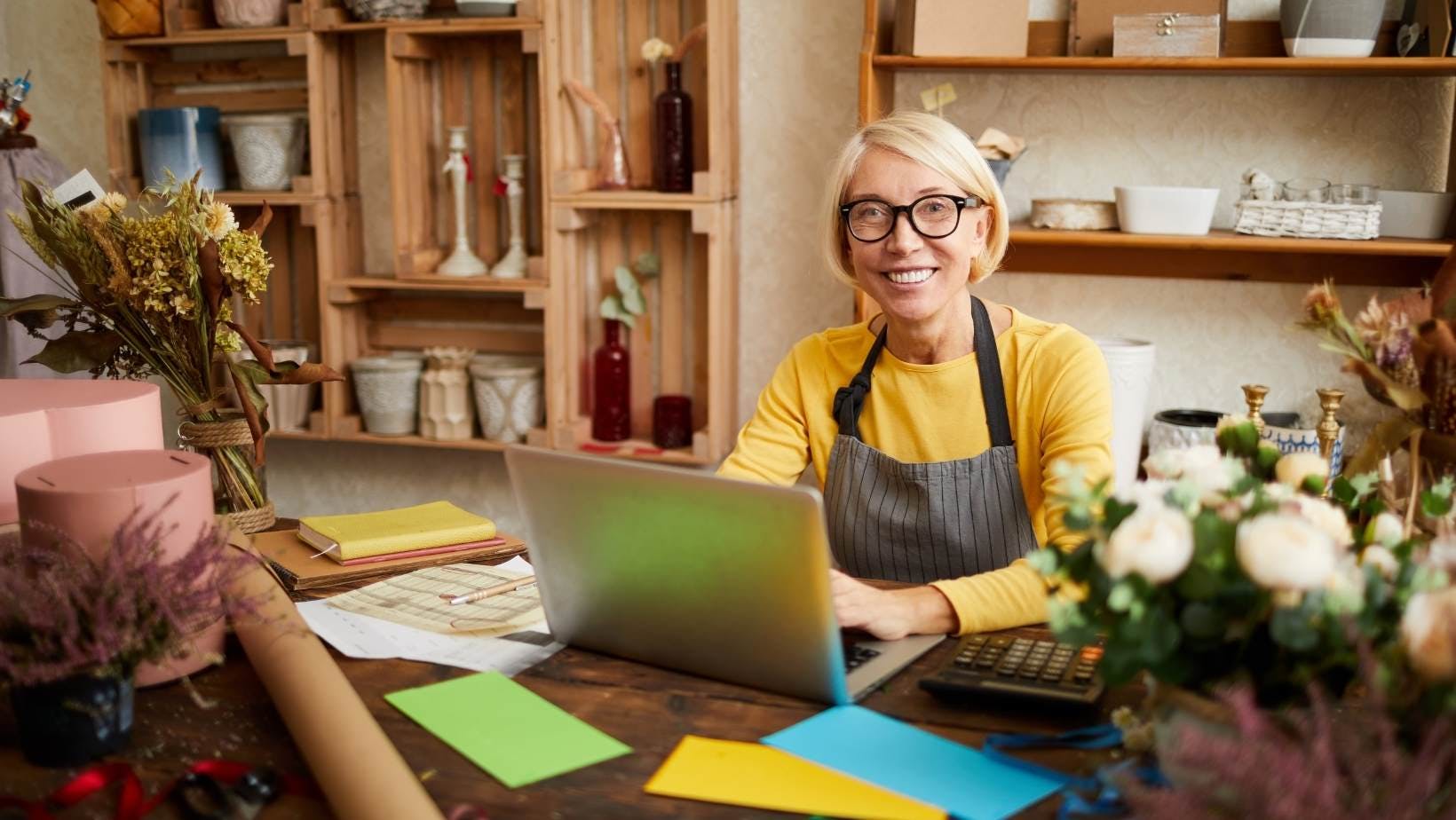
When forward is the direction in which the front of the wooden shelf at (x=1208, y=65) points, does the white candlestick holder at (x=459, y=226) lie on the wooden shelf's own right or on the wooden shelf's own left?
on the wooden shelf's own right

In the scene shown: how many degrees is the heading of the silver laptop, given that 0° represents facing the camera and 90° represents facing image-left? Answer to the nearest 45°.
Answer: approximately 225°

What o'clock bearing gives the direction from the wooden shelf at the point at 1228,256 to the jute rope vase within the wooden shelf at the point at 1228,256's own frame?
The jute rope vase is roughly at 1 o'clock from the wooden shelf.

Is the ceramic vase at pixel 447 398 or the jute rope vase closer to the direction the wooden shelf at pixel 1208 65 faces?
the jute rope vase
